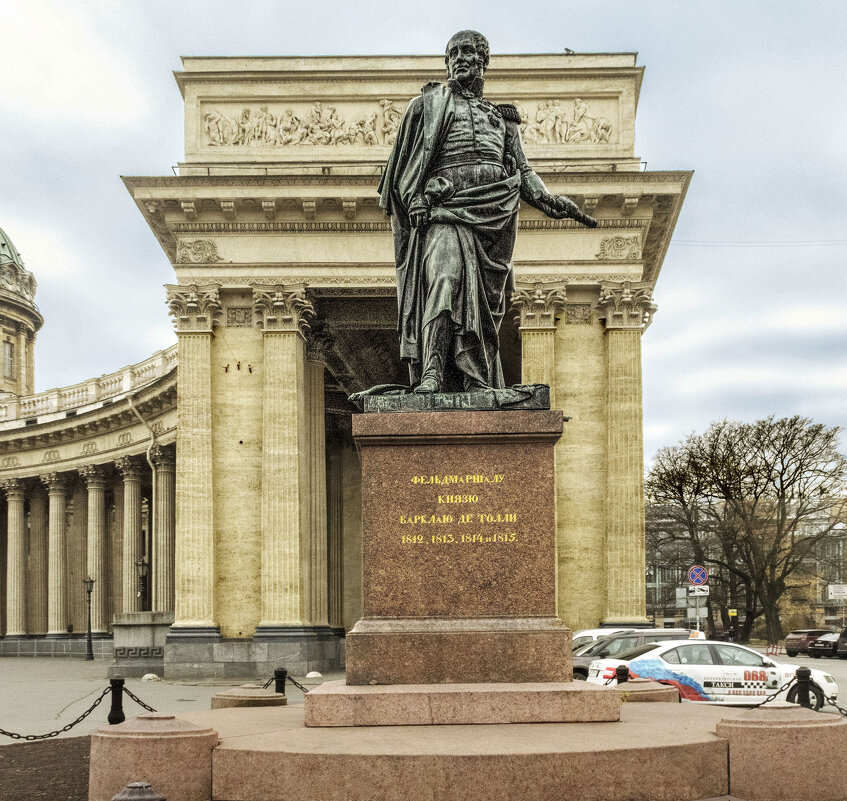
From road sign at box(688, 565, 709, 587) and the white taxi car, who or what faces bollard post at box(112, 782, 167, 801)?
the road sign

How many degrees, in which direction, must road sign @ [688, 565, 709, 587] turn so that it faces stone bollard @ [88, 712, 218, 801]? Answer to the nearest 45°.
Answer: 0° — it already faces it

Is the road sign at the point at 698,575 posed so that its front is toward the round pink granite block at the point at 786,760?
yes

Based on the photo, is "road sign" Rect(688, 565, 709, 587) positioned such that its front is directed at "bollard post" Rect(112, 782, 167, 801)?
yes

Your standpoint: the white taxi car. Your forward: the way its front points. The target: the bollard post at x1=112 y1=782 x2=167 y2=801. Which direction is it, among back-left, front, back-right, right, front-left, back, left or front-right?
right

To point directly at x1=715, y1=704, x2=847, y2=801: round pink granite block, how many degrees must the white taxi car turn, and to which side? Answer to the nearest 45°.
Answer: approximately 90° to its right

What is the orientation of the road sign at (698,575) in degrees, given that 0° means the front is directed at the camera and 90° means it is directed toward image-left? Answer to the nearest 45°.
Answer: approximately 0°

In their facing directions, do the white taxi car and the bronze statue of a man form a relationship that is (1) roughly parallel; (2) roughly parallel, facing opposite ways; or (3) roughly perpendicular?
roughly perpendicular

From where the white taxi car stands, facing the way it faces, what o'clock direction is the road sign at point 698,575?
The road sign is roughly at 9 o'clock from the white taxi car.

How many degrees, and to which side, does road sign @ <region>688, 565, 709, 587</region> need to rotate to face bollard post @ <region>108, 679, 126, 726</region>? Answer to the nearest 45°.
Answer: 0° — it already faces it

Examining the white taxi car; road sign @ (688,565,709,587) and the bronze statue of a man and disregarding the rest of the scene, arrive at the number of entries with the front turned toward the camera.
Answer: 2

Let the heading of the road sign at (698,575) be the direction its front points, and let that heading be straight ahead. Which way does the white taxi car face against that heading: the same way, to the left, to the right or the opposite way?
to the left

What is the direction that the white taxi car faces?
to the viewer's right

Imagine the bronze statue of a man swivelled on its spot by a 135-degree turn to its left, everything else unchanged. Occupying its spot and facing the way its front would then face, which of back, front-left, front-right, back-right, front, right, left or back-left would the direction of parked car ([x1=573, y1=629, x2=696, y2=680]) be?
front-left

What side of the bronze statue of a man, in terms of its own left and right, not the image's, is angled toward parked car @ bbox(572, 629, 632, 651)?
back
